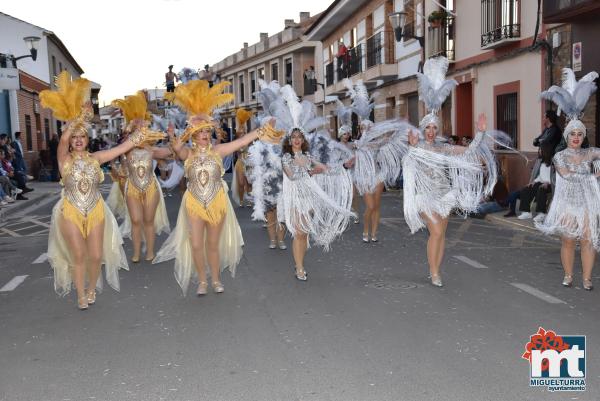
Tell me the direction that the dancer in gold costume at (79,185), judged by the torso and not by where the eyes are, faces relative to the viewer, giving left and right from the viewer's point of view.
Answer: facing the viewer

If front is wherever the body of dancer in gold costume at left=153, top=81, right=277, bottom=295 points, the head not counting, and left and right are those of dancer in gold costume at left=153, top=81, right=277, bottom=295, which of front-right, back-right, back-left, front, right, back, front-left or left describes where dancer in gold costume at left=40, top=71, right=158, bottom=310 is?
right

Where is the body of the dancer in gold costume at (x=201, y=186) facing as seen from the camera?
toward the camera

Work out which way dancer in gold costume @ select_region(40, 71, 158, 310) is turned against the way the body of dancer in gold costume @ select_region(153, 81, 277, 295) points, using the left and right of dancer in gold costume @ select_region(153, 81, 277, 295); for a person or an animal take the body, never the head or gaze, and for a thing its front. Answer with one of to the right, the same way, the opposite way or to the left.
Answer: the same way

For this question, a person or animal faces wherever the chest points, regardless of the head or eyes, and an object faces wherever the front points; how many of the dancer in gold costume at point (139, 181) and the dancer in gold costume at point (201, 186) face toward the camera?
2

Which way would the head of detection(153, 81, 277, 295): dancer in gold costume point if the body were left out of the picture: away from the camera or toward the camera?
toward the camera

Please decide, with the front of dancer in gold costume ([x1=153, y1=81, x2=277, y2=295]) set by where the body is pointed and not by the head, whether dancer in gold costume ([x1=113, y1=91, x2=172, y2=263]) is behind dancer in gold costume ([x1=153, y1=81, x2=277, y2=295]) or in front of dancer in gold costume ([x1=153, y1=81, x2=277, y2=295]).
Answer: behind

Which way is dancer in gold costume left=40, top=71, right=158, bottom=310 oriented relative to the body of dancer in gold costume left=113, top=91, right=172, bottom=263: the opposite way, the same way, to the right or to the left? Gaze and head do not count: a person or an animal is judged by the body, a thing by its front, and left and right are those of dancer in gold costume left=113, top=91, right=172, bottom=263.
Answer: the same way

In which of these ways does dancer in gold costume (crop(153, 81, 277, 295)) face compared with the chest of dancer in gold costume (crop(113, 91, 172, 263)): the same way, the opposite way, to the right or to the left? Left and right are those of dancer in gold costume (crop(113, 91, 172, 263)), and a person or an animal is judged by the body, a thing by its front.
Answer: the same way

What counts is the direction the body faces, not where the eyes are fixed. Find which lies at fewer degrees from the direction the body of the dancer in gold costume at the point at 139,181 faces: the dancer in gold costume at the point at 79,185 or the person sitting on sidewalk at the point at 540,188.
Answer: the dancer in gold costume

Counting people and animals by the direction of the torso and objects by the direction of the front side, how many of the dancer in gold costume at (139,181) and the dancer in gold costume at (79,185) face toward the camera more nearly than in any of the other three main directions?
2

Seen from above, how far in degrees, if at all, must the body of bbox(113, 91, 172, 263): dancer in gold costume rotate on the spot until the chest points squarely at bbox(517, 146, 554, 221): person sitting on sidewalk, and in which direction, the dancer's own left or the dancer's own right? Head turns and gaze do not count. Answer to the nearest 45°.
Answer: approximately 90° to the dancer's own left

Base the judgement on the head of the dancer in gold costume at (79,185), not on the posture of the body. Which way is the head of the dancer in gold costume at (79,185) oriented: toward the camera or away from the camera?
toward the camera
